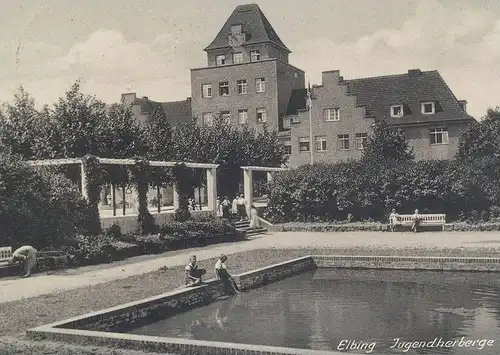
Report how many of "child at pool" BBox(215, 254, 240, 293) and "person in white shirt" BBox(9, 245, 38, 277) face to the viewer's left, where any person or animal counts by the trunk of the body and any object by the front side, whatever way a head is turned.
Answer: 1

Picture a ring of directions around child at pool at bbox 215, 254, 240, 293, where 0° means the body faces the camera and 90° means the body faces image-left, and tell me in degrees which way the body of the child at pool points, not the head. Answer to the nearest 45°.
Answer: approximately 315°

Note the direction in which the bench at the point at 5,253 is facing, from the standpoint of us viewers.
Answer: facing the viewer and to the right of the viewer

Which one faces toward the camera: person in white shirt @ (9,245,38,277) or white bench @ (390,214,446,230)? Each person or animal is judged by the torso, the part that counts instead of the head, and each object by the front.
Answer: the white bench

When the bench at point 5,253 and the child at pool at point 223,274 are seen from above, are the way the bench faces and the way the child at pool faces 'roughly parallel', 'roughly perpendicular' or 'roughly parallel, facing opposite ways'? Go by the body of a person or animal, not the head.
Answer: roughly parallel

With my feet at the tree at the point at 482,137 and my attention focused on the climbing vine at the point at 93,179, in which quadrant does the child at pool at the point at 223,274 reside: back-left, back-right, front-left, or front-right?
front-left

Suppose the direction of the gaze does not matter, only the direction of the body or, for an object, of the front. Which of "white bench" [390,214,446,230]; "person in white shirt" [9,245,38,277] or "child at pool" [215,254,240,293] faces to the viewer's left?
the person in white shirt

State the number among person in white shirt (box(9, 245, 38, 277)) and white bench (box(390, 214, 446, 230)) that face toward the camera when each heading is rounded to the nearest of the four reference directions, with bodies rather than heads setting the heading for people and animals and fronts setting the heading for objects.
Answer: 1

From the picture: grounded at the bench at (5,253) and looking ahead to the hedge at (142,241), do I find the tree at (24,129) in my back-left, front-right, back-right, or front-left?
front-left

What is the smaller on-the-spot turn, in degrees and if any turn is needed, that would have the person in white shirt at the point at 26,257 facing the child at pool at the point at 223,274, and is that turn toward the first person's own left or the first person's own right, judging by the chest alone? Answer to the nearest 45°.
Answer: approximately 135° to the first person's own left

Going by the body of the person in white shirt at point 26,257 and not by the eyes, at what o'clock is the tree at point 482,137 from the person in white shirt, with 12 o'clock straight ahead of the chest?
The tree is roughly at 5 o'clock from the person in white shirt.

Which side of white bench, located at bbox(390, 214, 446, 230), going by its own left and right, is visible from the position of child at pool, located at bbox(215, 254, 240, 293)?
front

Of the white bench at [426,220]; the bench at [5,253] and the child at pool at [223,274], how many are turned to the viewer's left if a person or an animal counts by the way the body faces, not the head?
0

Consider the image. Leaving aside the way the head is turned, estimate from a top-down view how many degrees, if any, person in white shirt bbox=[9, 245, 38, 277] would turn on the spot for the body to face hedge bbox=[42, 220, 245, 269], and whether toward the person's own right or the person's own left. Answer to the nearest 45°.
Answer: approximately 135° to the person's own right

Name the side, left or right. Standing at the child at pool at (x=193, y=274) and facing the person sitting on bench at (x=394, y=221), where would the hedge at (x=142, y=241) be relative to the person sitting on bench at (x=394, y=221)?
left

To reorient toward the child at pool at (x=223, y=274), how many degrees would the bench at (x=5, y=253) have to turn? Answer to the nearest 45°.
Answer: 0° — it already faces them

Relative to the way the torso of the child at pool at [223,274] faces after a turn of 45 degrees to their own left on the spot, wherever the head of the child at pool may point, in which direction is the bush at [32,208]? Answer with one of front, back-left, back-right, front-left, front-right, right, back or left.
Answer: back-left

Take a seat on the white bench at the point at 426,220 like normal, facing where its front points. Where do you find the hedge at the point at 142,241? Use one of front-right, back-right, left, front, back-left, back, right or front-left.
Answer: front-right

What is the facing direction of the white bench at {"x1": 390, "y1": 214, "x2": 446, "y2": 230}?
toward the camera
